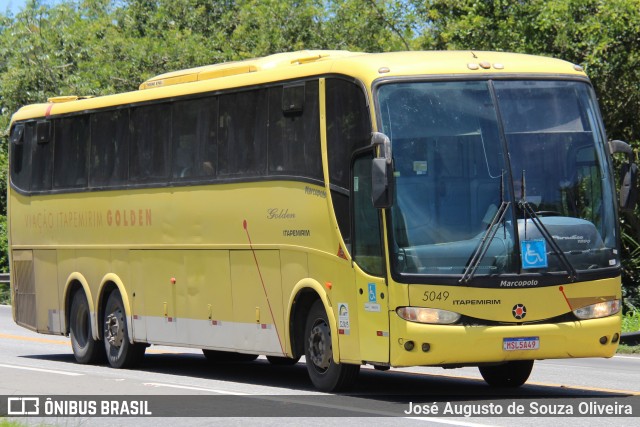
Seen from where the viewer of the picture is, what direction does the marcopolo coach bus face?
facing the viewer and to the right of the viewer
